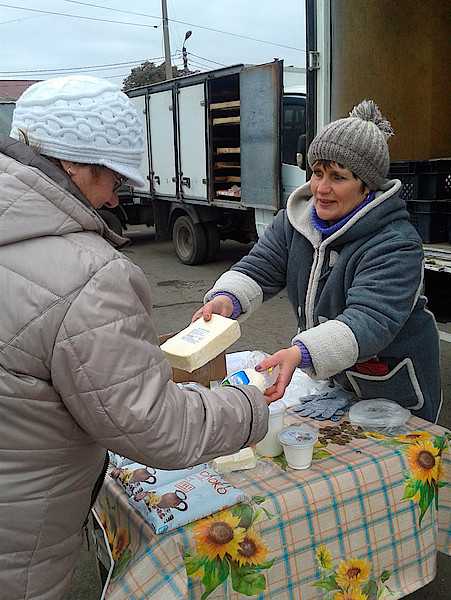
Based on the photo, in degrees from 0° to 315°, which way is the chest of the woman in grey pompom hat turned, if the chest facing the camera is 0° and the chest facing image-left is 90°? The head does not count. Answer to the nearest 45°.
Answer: approximately 45°

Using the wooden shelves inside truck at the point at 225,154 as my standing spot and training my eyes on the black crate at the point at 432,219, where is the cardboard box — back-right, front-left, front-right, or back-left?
front-right

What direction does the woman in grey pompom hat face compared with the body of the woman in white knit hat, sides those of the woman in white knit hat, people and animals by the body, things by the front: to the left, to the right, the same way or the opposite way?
the opposite way

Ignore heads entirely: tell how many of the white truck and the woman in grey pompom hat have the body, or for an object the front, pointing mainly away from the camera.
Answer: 0

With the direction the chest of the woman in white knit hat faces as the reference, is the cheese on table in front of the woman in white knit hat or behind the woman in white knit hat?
in front

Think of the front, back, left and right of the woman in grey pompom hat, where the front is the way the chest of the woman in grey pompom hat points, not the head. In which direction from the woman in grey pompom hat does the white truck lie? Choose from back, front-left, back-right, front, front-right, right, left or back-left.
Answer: back-right

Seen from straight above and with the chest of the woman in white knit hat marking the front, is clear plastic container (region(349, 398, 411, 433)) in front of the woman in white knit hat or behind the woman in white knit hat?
in front

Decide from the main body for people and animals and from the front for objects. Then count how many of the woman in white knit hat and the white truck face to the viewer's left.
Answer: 0

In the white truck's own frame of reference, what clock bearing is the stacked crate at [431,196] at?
The stacked crate is roughly at 1 o'clock from the white truck.

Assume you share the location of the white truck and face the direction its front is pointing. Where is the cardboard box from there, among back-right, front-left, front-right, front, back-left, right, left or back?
front-right

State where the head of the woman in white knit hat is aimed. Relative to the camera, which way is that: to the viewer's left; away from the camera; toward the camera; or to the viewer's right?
to the viewer's right

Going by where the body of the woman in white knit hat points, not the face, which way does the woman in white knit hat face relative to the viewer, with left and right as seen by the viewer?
facing away from the viewer and to the right of the viewer

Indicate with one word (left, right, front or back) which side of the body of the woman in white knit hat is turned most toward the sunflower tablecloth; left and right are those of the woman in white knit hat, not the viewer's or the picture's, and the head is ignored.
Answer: front

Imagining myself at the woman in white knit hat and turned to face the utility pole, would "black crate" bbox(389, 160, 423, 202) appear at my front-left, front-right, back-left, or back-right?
front-right

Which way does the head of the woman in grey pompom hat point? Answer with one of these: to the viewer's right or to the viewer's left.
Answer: to the viewer's left

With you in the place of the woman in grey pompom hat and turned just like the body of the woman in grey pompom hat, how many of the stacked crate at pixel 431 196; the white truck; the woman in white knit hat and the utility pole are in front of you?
1

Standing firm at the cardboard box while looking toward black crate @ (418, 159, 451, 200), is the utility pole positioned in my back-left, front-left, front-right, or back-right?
front-left

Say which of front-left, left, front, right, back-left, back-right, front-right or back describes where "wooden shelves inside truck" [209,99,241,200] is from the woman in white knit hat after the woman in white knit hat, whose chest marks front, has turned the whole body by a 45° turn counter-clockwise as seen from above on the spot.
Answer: front
